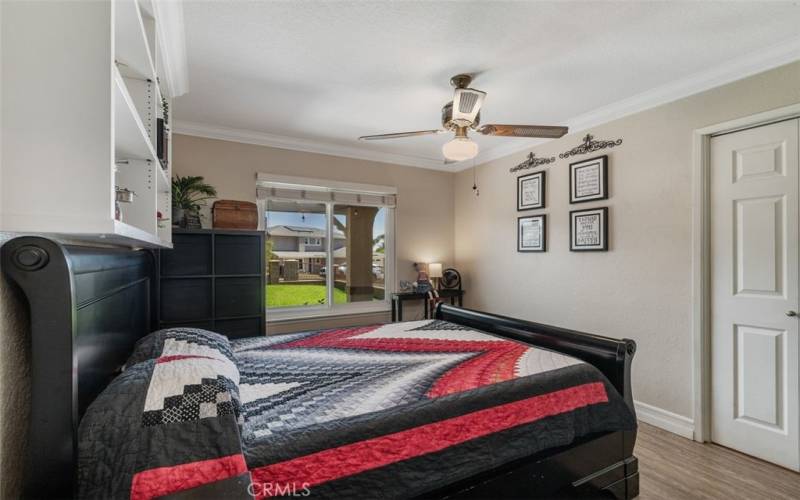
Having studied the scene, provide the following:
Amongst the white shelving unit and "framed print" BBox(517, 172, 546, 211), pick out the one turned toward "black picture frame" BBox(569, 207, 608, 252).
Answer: the white shelving unit

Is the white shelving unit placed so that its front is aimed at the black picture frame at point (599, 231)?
yes

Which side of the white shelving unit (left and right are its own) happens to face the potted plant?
left

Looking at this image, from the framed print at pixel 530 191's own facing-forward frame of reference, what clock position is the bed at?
The bed is roughly at 11 o'clock from the framed print.

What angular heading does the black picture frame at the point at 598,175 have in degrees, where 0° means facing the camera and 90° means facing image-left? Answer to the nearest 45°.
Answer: approximately 45°

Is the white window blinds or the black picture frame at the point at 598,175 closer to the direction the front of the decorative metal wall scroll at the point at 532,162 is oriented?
the white window blinds

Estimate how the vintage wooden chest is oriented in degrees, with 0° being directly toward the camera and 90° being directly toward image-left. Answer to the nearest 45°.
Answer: approximately 0°

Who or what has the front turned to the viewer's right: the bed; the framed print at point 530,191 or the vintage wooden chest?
the bed

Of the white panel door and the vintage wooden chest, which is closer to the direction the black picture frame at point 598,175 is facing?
the vintage wooden chest

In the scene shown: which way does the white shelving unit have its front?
to the viewer's right

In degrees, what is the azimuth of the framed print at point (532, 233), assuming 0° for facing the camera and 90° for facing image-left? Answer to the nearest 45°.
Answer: approximately 45°

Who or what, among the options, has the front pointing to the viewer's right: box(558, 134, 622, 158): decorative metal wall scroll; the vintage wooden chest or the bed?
the bed

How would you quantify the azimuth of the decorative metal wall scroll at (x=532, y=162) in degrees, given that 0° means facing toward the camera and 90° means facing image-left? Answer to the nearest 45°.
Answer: approximately 45°

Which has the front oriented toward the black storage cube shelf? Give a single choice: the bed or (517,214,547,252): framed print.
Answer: the framed print
